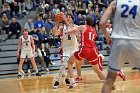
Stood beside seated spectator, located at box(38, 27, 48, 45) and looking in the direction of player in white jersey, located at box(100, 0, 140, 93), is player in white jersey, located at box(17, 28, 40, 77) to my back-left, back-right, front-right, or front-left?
front-right

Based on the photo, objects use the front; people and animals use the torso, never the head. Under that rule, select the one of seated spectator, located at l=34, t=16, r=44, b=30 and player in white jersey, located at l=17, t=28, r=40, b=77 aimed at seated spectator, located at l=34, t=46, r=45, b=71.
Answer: seated spectator, located at l=34, t=16, r=44, b=30

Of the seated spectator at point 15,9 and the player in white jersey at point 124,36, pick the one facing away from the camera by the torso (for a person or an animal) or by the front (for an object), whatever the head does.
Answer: the player in white jersey

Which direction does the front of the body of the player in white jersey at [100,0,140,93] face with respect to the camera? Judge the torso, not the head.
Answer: away from the camera

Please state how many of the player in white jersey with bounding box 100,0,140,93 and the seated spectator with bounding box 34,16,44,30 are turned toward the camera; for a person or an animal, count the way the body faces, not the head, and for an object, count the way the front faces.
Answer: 1

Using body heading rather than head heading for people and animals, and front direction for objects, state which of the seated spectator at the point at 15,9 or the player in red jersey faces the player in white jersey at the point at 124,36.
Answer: the seated spectator

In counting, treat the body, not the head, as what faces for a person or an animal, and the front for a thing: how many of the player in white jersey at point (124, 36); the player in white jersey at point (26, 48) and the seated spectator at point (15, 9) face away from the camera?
1

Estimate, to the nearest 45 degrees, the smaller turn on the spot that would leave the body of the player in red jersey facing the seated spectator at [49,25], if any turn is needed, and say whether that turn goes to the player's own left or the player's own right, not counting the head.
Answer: approximately 45° to the player's own right

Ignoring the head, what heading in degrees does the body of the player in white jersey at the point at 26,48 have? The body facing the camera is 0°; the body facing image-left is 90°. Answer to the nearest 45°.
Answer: approximately 0°

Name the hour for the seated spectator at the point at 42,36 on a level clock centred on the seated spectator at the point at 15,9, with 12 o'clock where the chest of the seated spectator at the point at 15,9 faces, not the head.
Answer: the seated spectator at the point at 42,36 is roughly at 11 o'clock from the seated spectator at the point at 15,9.

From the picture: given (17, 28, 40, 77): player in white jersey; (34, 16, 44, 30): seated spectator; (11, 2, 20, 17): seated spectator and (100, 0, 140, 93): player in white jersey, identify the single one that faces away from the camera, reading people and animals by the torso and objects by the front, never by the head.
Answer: (100, 0, 140, 93): player in white jersey

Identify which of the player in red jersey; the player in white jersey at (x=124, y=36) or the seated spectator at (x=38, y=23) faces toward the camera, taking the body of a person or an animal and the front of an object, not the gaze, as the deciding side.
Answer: the seated spectator

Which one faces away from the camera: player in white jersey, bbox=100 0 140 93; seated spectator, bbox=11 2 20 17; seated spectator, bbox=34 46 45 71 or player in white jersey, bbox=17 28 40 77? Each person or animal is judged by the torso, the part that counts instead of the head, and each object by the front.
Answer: player in white jersey, bbox=100 0 140 93

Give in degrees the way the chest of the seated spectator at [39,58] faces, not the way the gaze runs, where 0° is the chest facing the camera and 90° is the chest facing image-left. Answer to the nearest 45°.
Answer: approximately 315°

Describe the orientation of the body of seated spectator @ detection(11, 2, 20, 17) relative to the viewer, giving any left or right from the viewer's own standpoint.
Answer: facing the viewer

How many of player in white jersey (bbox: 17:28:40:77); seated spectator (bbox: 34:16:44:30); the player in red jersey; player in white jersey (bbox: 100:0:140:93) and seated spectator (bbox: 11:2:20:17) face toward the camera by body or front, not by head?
3

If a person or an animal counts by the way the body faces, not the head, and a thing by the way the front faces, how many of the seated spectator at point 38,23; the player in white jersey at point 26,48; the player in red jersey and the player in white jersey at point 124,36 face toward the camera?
2

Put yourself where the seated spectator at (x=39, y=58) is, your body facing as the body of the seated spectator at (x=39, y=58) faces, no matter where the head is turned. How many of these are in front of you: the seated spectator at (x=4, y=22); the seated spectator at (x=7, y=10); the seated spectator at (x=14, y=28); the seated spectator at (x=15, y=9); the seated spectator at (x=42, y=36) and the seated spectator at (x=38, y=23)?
0

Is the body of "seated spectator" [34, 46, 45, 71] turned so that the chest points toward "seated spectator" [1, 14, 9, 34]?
no

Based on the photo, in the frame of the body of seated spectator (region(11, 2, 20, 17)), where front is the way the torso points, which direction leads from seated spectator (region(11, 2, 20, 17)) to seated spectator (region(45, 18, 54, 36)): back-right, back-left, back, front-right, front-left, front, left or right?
front-left

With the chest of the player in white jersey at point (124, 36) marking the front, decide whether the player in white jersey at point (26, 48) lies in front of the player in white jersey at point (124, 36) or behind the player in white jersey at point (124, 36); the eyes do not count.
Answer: in front

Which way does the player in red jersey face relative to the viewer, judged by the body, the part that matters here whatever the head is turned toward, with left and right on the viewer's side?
facing away from the viewer and to the left of the viewer

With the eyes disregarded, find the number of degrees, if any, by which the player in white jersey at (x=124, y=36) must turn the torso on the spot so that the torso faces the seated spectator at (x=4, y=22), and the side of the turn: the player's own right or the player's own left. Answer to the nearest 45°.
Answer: approximately 45° to the player's own left
